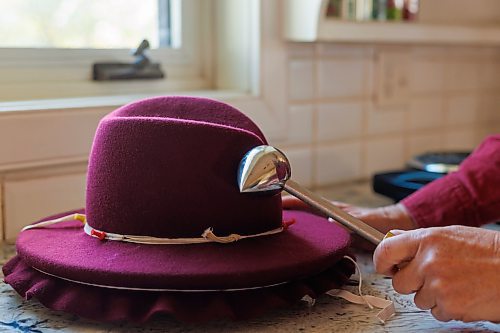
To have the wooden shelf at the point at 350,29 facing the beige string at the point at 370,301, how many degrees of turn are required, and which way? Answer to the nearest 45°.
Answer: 0° — it already faces it

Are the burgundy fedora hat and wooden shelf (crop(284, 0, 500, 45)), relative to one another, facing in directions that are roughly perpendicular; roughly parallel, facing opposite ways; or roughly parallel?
roughly perpendicular

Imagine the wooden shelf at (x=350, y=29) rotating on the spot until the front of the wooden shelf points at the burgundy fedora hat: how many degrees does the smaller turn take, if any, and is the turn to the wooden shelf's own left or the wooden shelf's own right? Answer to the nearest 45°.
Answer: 0° — it already faces it

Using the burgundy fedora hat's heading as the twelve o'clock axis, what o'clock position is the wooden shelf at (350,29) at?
The wooden shelf is roughly at 10 o'clock from the burgundy fedora hat.

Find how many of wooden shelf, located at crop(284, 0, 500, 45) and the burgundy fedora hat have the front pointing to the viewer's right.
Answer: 1

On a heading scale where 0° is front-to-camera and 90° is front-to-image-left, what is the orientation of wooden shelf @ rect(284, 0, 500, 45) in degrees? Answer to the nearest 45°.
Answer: approximately 0°

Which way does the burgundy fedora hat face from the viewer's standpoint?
to the viewer's right

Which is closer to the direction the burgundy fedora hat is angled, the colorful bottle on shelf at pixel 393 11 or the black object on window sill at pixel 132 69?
the colorful bottle on shelf
